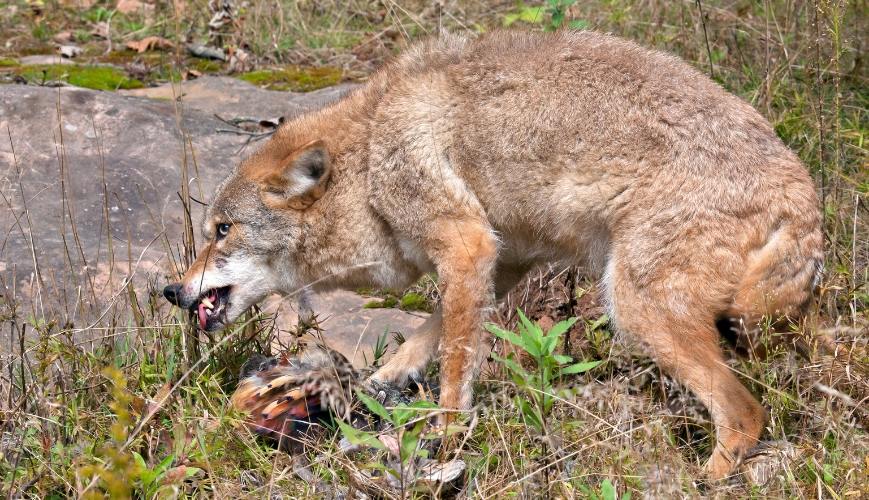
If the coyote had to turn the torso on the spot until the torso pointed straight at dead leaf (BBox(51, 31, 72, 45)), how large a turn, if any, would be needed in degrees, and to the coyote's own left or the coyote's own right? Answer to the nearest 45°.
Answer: approximately 45° to the coyote's own right

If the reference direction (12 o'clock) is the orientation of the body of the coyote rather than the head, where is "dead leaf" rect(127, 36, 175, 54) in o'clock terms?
The dead leaf is roughly at 2 o'clock from the coyote.

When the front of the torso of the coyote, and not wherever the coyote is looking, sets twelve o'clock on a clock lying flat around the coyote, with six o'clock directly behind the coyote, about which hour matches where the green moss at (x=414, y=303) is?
The green moss is roughly at 2 o'clock from the coyote.

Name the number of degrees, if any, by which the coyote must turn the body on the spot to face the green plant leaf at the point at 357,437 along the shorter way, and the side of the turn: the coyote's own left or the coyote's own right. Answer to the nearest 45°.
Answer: approximately 45° to the coyote's own left

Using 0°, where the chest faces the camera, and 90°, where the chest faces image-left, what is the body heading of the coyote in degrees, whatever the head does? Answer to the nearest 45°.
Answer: approximately 90°

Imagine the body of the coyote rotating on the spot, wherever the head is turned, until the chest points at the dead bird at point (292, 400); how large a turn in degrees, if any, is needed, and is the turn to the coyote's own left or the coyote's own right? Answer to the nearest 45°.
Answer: approximately 45° to the coyote's own left

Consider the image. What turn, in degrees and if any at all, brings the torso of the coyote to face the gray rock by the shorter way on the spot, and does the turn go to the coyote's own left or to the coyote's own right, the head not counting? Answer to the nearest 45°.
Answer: approximately 45° to the coyote's own right

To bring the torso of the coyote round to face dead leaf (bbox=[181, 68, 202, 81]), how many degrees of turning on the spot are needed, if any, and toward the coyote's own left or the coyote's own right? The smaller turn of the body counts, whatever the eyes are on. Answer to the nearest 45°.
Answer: approximately 45° to the coyote's own right

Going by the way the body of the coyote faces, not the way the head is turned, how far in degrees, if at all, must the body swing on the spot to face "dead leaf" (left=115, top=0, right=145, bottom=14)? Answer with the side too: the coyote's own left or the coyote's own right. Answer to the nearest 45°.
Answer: approximately 45° to the coyote's own right

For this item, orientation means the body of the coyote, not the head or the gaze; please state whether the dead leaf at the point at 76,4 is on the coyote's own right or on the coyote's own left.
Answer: on the coyote's own right
